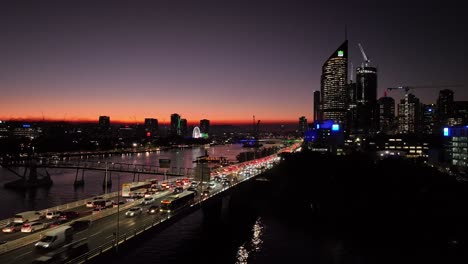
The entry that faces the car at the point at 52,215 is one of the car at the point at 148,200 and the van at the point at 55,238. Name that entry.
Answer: the car at the point at 148,200

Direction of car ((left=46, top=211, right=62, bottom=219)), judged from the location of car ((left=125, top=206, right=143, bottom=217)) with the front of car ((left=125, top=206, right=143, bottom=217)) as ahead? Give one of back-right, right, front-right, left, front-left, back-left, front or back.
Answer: front-right

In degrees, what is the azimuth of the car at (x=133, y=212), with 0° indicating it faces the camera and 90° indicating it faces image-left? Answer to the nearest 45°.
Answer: approximately 45°

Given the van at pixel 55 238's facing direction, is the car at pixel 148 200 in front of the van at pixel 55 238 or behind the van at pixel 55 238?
behind

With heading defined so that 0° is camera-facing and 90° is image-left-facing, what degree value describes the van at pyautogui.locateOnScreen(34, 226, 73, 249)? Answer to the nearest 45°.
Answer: approximately 45°

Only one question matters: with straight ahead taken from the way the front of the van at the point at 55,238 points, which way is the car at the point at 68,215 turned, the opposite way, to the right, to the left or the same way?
the opposite way
